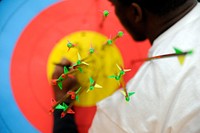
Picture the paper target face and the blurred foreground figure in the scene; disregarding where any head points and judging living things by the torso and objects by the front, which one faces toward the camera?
the paper target face

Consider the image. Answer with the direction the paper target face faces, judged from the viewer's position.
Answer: facing the viewer

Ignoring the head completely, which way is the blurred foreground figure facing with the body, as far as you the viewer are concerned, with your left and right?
facing away from the viewer and to the left of the viewer

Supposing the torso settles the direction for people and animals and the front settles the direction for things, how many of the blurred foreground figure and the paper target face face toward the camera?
1
